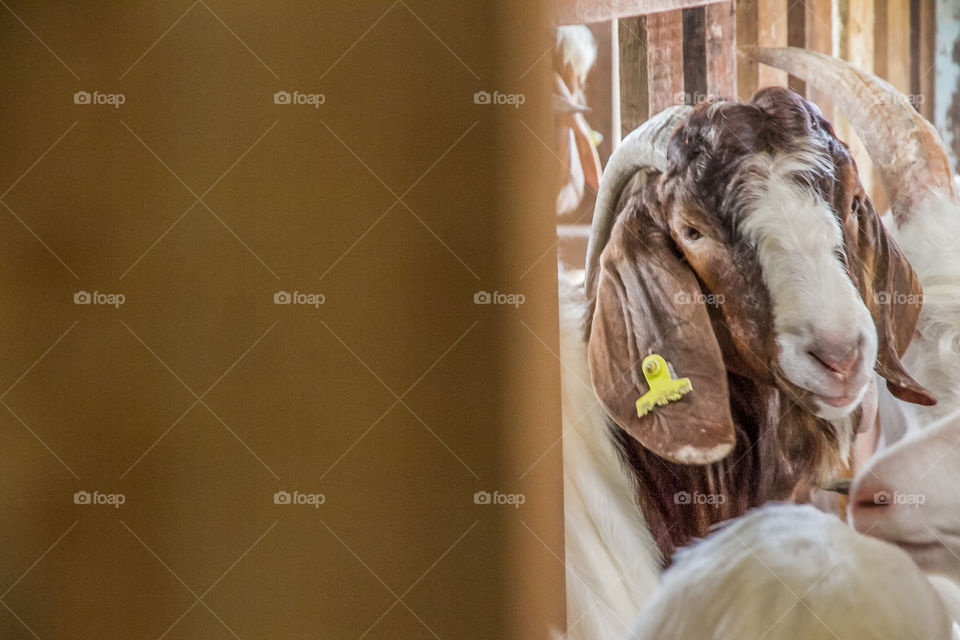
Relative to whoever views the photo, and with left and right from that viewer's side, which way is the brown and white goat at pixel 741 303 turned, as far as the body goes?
facing the viewer and to the right of the viewer
